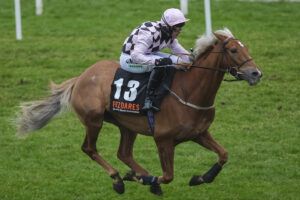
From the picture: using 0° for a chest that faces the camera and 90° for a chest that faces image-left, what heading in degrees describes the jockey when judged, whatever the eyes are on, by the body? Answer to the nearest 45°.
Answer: approximately 270°
